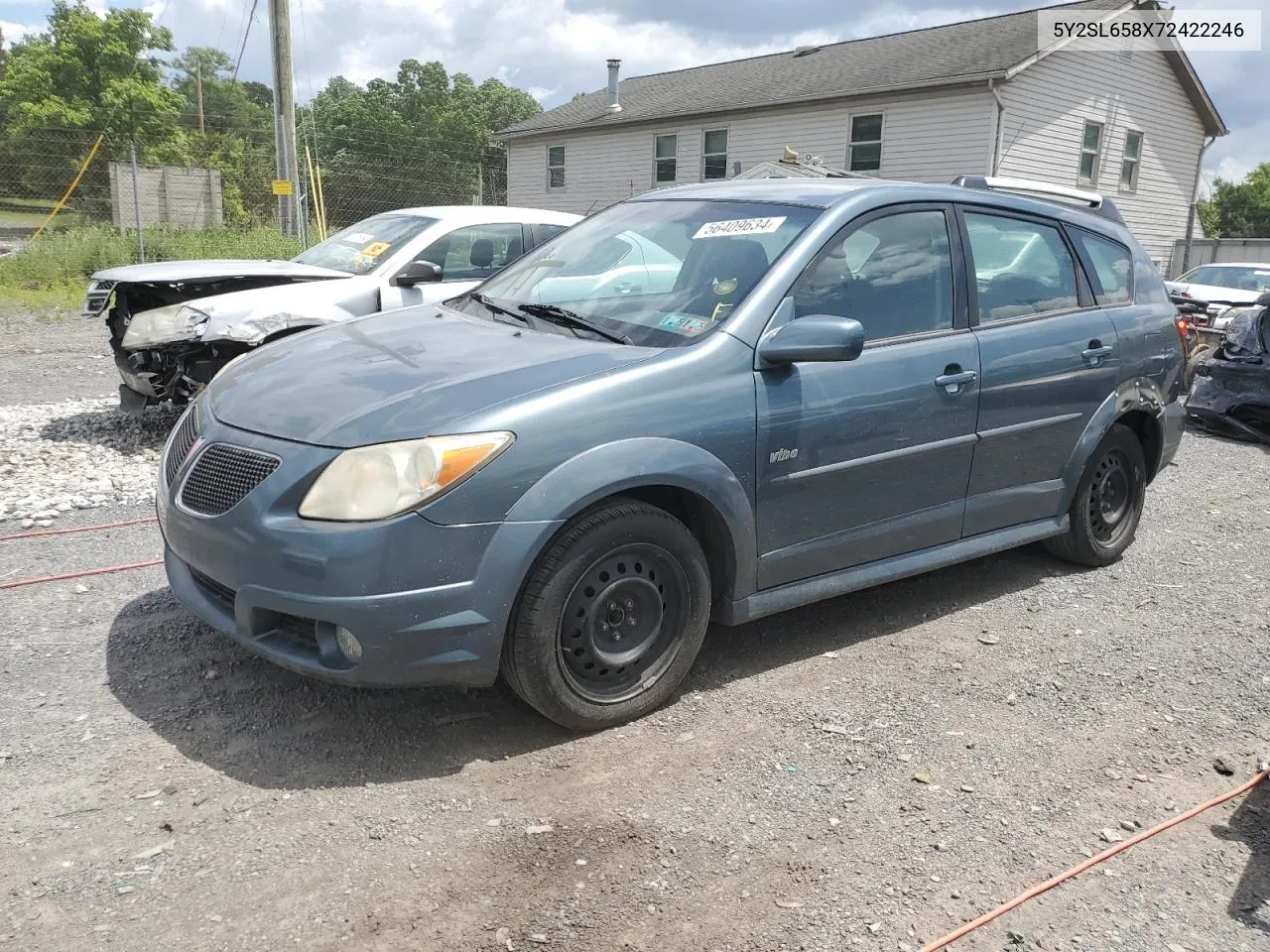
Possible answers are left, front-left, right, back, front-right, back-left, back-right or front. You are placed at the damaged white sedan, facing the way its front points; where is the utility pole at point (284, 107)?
back-right

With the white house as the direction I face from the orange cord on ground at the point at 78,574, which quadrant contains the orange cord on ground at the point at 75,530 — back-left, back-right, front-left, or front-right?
front-left

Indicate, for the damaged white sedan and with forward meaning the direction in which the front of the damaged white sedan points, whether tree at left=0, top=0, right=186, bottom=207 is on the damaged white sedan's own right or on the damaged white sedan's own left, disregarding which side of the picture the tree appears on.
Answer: on the damaged white sedan's own right

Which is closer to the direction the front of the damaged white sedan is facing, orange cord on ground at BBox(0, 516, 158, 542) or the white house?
the orange cord on ground

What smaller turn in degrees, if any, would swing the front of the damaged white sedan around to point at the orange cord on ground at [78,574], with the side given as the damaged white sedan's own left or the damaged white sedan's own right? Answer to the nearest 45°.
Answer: approximately 45° to the damaged white sedan's own left

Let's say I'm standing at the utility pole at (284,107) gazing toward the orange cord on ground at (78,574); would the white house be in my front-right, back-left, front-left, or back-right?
back-left

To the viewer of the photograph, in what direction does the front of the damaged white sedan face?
facing the viewer and to the left of the viewer

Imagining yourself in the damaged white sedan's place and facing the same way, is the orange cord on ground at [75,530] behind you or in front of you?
in front

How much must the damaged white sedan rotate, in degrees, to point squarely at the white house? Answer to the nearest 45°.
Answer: approximately 180°

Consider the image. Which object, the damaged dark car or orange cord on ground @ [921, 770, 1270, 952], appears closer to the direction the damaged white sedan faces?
the orange cord on ground

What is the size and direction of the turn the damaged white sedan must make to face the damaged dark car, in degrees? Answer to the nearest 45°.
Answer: approximately 135° to its left

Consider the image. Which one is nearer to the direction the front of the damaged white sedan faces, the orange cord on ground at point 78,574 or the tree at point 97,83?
the orange cord on ground

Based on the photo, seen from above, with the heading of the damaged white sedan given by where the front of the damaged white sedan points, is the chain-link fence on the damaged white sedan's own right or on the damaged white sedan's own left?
on the damaged white sedan's own right

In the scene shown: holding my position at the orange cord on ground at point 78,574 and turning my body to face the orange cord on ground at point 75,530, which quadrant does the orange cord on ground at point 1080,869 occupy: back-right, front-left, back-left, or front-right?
back-right
